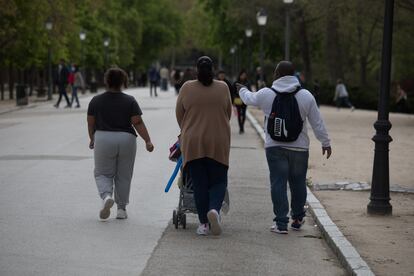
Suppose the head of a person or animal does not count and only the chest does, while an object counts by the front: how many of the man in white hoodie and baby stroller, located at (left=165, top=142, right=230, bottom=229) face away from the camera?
2

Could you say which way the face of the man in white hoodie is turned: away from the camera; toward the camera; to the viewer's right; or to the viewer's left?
away from the camera

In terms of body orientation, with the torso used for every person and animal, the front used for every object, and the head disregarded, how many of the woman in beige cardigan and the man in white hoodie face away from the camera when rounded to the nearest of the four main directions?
2

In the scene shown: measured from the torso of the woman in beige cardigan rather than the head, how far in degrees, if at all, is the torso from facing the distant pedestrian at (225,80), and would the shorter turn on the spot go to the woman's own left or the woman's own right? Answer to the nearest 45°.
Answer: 0° — they already face them

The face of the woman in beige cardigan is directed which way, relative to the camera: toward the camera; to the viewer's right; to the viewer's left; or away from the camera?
away from the camera

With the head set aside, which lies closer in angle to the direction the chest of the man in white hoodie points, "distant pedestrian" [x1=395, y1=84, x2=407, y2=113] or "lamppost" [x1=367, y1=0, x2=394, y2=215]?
the distant pedestrian

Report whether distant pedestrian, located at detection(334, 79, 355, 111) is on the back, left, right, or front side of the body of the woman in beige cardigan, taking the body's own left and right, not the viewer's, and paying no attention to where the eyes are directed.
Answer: front

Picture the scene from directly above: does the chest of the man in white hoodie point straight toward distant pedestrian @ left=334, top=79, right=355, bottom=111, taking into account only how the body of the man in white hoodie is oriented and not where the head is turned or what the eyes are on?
yes

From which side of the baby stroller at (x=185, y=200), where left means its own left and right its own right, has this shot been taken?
back

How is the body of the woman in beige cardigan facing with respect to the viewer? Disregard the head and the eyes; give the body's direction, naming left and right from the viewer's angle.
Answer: facing away from the viewer

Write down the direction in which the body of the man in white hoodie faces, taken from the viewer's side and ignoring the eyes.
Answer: away from the camera

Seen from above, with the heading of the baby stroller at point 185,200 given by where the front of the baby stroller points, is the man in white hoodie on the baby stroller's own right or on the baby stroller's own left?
on the baby stroller's own right
